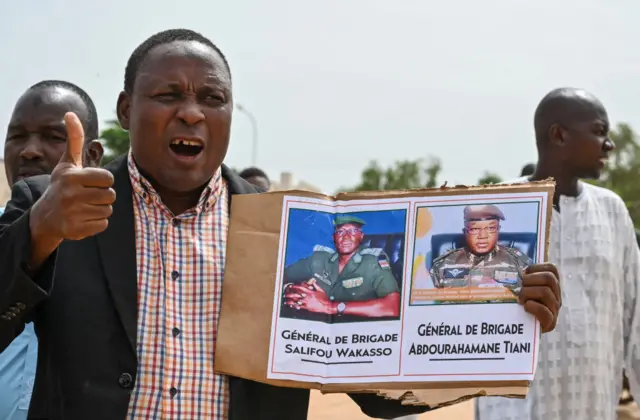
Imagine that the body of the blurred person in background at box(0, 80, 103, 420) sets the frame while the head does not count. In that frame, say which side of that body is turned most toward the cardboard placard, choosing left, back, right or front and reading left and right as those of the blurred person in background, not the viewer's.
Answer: left

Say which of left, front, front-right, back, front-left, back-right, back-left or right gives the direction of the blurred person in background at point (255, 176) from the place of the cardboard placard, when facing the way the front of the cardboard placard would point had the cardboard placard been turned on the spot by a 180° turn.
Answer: front

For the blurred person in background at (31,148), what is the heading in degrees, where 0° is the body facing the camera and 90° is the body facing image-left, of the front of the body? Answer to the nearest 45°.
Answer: approximately 45°

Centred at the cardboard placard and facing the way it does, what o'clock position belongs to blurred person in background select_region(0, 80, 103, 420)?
The blurred person in background is roughly at 4 o'clock from the cardboard placard.

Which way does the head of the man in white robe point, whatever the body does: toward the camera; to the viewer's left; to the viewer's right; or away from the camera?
to the viewer's right

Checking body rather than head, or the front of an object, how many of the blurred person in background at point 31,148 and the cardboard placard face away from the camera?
0

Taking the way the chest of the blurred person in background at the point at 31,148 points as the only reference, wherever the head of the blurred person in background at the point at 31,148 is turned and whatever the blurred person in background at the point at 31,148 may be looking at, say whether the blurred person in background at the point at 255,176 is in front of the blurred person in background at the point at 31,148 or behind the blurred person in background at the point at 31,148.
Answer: behind

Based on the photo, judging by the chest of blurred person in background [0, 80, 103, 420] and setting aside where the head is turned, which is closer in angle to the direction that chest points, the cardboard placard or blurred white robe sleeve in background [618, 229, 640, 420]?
the cardboard placard

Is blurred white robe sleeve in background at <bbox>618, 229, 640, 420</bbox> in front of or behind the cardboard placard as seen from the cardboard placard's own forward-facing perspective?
behind
